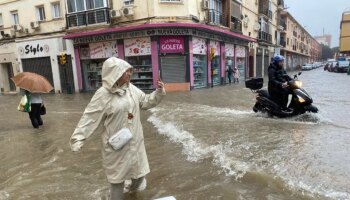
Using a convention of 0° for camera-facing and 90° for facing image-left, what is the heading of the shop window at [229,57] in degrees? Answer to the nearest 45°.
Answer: approximately 315°

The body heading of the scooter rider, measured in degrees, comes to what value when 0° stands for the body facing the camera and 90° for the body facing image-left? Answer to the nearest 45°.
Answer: approximately 315°

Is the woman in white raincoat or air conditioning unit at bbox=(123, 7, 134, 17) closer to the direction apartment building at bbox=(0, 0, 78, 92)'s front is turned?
the woman in white raincoat

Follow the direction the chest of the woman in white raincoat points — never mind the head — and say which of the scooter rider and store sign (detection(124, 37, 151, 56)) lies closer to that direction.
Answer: the scooter rider

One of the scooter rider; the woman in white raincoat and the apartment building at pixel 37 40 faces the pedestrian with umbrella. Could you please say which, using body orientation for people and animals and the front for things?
the apartment building

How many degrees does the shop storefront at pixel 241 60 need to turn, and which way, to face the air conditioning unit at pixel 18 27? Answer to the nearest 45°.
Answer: approximately 90° to its right

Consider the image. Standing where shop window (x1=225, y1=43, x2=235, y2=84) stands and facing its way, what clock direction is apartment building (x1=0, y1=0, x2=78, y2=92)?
The apartment building is roughly at 4 o'clock from the shop window.

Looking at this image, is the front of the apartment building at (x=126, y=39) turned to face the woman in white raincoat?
yes

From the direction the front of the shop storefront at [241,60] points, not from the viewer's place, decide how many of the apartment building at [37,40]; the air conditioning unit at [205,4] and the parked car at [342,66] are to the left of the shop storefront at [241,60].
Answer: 1
